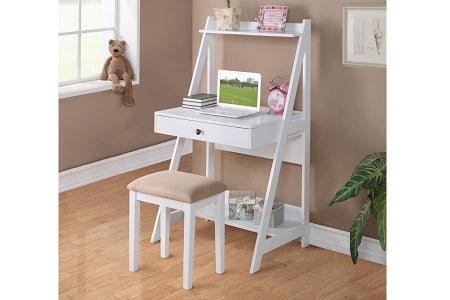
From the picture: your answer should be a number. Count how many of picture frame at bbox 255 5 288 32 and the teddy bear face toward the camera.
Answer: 2

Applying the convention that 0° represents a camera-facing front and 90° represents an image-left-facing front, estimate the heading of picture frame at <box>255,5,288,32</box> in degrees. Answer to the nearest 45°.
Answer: approximately 0°
